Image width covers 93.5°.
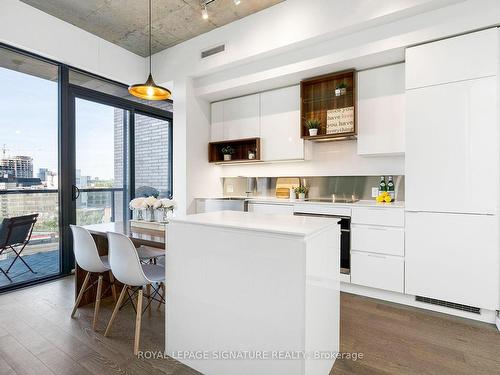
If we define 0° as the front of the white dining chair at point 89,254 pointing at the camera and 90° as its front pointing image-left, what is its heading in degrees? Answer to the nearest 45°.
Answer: approximately 225°

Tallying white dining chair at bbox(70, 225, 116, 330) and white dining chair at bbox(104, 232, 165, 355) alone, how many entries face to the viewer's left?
0

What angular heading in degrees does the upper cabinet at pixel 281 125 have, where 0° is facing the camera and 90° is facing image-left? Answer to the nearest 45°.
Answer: approximately 45°

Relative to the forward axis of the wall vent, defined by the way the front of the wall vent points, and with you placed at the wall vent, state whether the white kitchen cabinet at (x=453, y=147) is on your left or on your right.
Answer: on your left

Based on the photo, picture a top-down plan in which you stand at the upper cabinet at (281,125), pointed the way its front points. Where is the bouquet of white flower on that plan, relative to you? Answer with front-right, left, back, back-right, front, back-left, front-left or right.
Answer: front

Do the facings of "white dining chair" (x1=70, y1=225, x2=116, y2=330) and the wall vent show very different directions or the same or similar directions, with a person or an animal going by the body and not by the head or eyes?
very different directions

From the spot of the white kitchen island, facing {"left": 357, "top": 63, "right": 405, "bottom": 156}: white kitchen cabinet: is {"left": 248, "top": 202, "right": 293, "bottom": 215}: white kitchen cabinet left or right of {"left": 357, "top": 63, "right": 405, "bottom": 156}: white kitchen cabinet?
left

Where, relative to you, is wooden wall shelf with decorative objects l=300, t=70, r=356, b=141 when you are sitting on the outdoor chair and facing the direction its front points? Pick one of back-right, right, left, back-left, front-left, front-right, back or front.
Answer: back

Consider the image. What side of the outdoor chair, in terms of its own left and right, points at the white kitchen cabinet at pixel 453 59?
back

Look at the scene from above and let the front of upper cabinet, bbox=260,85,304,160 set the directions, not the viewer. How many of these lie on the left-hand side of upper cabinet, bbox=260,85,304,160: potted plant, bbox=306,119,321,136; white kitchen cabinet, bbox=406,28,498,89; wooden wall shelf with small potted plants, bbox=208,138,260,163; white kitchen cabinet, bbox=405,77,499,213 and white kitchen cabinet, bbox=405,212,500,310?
4

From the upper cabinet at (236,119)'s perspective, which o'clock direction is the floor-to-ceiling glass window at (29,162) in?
The floor-to-ceiling glass window is roughly at 1 o'clock from the upper cabinet.

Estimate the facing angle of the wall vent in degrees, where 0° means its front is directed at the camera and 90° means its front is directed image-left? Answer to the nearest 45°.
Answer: approximately 45°
